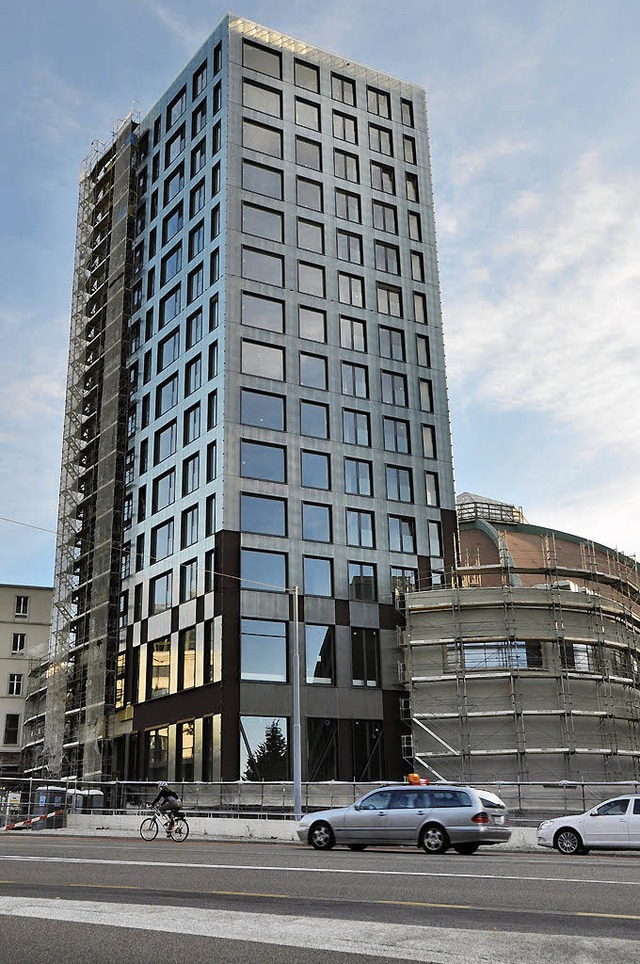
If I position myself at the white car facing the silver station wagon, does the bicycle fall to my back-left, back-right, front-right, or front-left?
front-right

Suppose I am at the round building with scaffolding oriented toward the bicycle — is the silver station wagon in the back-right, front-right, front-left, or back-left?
front-left

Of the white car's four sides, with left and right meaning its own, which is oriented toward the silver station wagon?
front

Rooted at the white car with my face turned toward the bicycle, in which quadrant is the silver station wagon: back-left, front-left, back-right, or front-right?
front-left

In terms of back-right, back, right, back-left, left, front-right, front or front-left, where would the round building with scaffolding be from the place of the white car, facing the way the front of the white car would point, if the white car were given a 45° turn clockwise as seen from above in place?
front-right

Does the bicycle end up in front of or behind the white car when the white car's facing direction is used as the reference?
in front

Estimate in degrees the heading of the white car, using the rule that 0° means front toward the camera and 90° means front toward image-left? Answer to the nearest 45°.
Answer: approximately 90°
